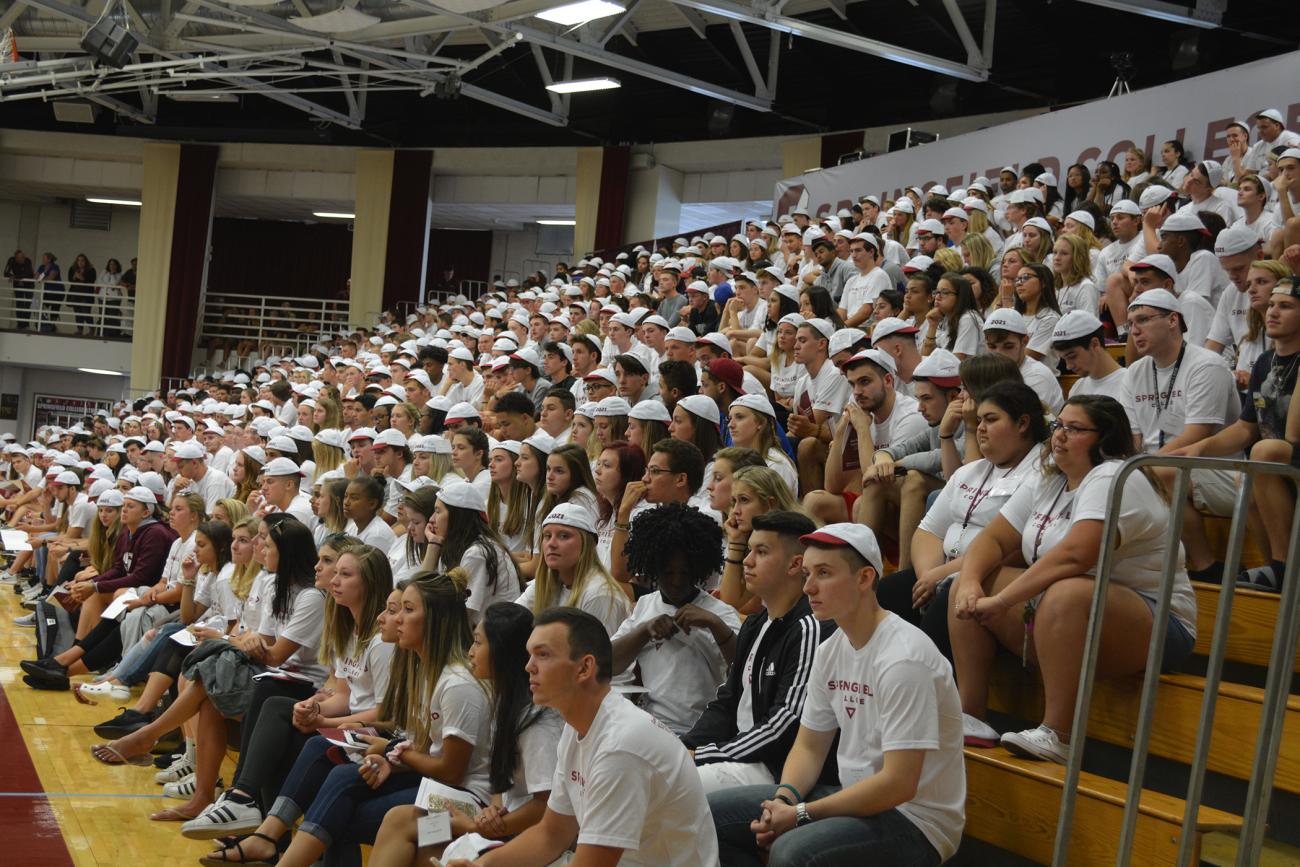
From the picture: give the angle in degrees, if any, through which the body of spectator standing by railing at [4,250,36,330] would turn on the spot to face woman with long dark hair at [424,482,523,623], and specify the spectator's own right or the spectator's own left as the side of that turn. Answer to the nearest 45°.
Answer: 0° — they already face them

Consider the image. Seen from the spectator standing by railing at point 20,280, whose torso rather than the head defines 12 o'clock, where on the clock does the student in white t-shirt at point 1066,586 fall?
The student in white t-shirt is roughly at 12 o'clock from the spectator standing by railing.

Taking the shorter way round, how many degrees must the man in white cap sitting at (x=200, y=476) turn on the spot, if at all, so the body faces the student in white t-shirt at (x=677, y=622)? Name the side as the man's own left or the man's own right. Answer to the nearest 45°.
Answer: approximately 90° to the man's own left

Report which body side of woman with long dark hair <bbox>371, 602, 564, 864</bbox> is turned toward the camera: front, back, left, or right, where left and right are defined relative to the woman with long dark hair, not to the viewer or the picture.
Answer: left

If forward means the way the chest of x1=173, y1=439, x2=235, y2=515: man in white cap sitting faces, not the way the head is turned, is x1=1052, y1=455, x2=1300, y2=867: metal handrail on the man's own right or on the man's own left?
on the man's own left

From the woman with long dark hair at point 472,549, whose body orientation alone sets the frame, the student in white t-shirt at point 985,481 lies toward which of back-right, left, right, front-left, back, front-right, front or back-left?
back-left

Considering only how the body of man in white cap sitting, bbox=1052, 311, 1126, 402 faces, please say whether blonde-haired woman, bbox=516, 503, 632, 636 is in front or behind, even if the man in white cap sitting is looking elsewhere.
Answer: in front

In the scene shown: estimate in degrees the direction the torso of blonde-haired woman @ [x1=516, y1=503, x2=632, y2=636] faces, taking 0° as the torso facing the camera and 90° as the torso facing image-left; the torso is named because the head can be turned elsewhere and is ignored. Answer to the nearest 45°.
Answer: approximately 45°

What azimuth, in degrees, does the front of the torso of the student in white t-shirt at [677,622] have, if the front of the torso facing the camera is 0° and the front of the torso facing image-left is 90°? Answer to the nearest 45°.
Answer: approximately 0°

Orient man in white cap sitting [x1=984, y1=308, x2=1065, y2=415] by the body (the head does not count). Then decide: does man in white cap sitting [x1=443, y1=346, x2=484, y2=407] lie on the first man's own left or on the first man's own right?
on the first man's own right

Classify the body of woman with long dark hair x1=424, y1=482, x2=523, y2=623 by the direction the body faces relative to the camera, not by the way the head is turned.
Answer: to the viewer's left

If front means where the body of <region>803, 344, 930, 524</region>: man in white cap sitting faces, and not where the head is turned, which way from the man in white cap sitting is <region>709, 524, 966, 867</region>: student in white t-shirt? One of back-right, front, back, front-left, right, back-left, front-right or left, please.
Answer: front-left
